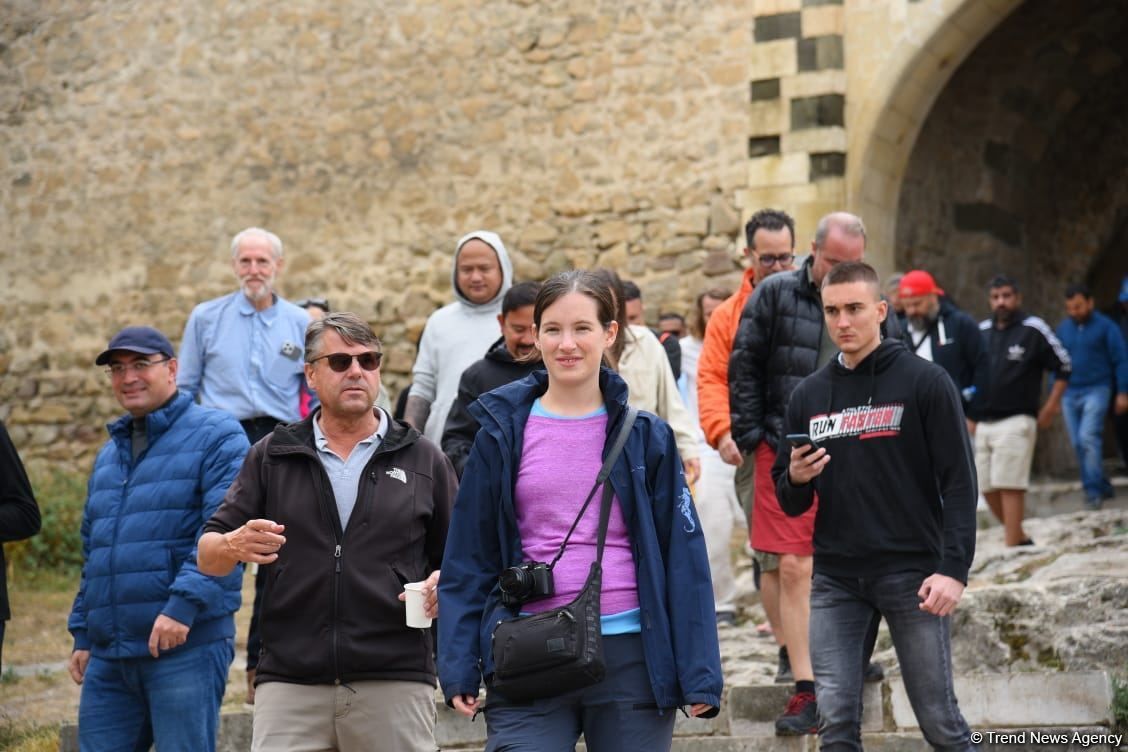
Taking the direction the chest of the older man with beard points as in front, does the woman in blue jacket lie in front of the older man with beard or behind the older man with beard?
in front

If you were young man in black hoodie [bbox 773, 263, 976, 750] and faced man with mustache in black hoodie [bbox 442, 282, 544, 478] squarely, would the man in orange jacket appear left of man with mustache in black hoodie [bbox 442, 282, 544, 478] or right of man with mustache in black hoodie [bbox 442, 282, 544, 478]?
right

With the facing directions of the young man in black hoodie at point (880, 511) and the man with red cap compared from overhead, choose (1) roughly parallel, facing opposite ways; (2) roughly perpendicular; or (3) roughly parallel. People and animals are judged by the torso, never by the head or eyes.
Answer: roughly parallel

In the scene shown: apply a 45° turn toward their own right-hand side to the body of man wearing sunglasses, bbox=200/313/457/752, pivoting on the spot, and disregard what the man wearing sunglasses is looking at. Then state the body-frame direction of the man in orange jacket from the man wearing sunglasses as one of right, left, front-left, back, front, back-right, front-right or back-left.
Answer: back

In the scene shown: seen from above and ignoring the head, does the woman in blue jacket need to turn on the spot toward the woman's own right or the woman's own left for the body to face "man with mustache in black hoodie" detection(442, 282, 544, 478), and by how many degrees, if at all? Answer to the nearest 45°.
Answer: approximately 180°

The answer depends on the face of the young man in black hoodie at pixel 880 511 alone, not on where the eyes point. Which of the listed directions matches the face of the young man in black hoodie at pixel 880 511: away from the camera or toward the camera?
toward the camera

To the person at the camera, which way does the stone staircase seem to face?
facing the viewer

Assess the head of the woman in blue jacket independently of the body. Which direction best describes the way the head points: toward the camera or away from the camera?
toward the camera

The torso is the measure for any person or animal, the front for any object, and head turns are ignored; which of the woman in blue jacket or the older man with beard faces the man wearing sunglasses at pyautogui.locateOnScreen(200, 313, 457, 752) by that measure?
the older man with beard

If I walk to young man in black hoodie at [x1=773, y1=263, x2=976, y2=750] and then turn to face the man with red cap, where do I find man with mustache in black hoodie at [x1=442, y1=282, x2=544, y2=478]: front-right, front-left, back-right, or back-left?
front-left

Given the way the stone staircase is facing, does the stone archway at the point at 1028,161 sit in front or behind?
behind

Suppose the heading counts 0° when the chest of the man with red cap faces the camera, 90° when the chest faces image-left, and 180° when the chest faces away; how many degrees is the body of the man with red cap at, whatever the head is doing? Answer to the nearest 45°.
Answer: approximately 45°

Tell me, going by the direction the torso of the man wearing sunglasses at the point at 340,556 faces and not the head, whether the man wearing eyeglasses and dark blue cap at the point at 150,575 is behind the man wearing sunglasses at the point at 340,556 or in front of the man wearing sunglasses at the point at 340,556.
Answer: behind

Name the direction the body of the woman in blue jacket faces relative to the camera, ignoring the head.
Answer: toward the camera
